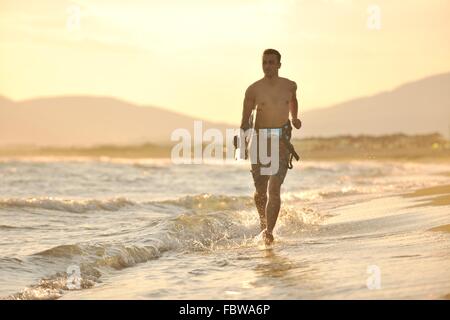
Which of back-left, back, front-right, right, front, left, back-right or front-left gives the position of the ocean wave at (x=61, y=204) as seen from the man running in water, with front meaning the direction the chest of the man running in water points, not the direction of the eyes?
back-right

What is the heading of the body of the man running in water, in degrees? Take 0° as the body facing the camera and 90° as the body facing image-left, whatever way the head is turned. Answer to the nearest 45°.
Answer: approximately 0°

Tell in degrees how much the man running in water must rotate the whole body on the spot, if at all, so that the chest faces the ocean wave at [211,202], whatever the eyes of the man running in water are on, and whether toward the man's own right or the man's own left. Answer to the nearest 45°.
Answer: approximately 180°
